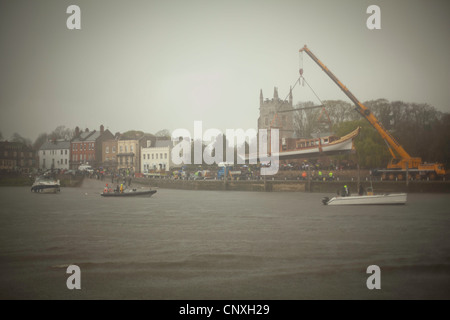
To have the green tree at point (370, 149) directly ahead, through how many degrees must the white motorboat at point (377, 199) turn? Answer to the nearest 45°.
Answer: approximately 90° to its left

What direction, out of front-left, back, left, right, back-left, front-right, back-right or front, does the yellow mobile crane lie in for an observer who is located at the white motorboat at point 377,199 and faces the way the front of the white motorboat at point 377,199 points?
left
